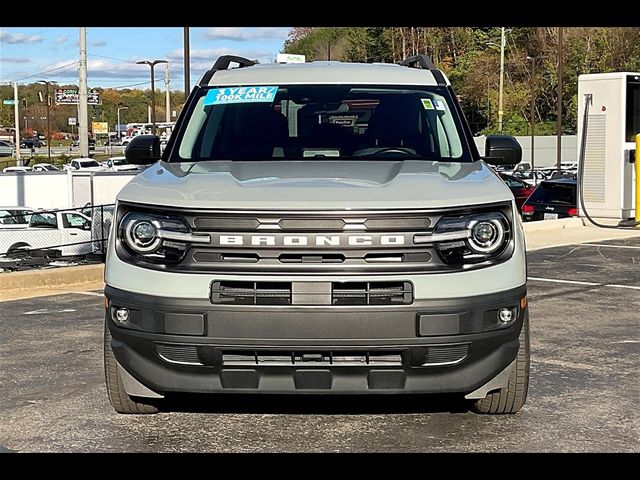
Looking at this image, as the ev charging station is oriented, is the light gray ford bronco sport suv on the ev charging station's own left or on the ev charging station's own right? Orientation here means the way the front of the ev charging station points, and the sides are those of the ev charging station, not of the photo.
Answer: on the ev charging station's own right

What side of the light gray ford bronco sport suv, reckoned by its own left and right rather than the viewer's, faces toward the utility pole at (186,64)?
back

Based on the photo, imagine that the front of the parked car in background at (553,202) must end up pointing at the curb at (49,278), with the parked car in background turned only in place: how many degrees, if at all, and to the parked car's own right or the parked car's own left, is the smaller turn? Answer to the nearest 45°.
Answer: approximately 135° to the parked car's own left

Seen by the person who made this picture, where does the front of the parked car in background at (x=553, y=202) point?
facing away from the viewer

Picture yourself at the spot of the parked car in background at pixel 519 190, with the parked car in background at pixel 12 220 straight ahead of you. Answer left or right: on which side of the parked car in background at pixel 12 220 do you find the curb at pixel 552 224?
left

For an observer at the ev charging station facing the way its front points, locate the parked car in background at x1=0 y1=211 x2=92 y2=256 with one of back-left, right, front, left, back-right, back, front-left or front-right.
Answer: back-right

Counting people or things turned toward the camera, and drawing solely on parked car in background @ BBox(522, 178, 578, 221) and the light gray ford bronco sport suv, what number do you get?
1

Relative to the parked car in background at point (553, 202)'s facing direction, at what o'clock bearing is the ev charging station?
The ev charging station is roughly at 5 o'clock from the parked car in background.

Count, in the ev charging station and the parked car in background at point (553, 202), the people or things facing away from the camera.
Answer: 1
